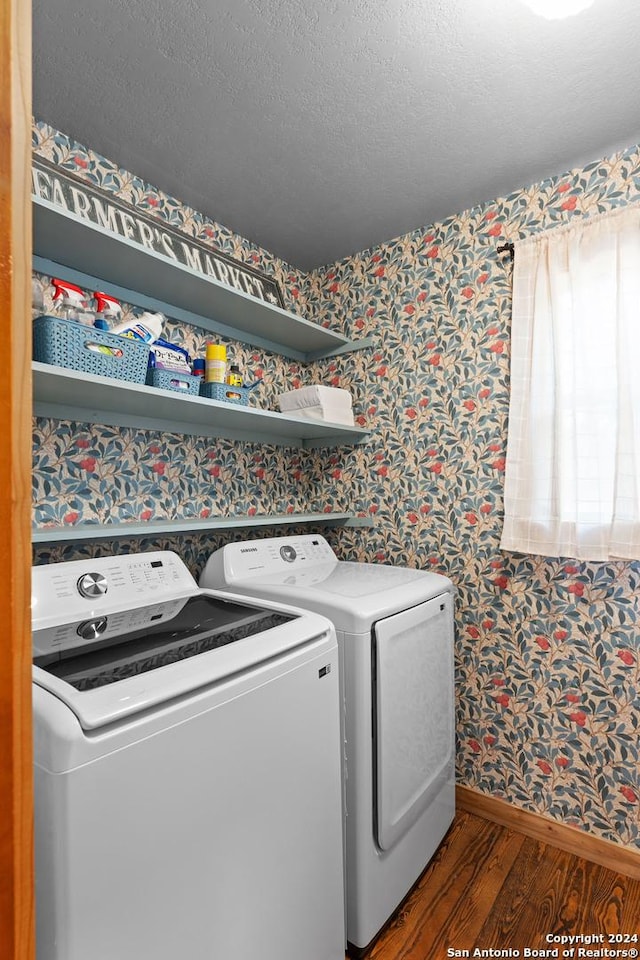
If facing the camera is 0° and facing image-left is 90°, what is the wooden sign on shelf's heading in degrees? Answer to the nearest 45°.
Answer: approximately 315°

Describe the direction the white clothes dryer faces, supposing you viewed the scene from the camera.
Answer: facing the viewer and to the right of the viewer

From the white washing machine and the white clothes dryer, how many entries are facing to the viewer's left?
0

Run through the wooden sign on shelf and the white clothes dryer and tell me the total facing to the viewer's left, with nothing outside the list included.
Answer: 0
